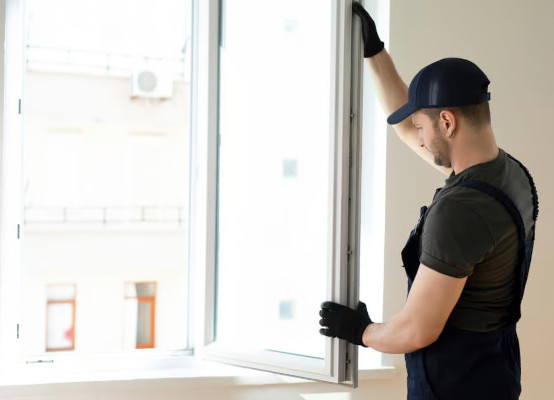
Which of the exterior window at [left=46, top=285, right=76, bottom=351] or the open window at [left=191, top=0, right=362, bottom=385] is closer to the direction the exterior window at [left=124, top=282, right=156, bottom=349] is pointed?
the open window

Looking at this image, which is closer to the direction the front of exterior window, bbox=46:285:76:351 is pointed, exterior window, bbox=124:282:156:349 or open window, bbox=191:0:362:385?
the open window

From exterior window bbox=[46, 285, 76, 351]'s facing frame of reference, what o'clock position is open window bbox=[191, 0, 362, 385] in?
The open window is roughly at 12 o'clock from the exterior window.

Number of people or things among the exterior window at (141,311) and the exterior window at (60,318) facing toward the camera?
2

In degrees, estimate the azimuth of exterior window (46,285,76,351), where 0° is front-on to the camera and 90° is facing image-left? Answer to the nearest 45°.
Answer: approximately 0°

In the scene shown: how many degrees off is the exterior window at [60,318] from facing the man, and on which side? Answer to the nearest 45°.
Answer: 0° — it already faces them

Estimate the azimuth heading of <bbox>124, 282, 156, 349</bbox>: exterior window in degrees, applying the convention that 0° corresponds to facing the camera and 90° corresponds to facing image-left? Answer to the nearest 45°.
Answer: approximately 0°

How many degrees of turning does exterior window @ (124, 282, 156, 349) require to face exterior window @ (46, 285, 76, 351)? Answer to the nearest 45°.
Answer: approximately 90° to its right
